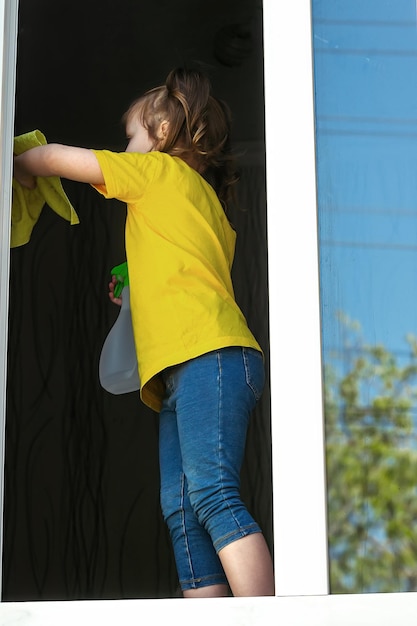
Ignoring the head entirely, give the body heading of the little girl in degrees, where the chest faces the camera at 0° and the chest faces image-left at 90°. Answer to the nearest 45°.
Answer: approximately 90°
